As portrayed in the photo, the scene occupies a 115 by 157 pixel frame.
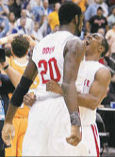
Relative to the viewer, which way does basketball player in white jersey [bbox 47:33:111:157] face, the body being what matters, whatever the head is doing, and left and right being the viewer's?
facing the viewer and to the left of the viewer

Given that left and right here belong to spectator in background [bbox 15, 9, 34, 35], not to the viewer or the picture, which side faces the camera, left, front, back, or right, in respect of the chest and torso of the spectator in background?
front

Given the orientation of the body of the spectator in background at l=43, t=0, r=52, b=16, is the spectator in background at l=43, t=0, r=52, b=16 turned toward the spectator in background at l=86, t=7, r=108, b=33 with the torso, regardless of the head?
no

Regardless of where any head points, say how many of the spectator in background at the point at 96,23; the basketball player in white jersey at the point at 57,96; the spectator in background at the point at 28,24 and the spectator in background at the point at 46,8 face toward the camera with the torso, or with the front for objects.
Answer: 3

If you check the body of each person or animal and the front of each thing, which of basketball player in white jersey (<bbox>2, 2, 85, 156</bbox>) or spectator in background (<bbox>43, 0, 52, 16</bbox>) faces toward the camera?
the spectator in background

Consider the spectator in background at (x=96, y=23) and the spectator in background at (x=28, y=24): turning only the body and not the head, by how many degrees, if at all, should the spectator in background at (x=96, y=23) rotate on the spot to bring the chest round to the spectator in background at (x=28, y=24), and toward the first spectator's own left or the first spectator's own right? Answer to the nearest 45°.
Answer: approximately 45° to the first spectator's own right

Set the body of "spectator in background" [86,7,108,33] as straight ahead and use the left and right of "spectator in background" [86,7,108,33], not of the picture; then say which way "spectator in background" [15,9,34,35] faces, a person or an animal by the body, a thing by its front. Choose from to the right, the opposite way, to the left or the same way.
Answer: the same way

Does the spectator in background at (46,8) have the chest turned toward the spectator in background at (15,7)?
no

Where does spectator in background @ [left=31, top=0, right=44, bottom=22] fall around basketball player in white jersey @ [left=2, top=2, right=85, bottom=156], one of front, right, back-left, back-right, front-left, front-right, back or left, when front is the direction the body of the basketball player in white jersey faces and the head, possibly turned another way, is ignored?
front-left

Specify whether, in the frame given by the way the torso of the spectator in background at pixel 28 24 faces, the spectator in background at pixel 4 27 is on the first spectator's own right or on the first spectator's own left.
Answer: on the first spectator's own right

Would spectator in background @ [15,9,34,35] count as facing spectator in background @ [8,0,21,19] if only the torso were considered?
no

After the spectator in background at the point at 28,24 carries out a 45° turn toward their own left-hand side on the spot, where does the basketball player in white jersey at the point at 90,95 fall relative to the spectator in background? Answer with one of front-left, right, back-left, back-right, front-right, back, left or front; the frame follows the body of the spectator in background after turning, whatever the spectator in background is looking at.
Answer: front-right

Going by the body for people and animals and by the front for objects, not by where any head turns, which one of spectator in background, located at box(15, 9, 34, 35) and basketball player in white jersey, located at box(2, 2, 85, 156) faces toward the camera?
the spectator in background

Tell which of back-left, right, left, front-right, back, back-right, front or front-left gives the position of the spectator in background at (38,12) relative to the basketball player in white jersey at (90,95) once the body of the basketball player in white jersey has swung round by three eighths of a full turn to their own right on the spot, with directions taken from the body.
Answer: front

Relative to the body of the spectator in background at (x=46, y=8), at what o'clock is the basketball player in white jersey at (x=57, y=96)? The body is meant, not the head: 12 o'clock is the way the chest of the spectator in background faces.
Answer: The basketball player in white jersey is roughly at 12 o'clock from the spectator in background.

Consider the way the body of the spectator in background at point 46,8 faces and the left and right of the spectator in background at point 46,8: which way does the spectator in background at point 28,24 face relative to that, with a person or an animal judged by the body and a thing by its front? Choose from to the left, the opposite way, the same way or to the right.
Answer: the same way

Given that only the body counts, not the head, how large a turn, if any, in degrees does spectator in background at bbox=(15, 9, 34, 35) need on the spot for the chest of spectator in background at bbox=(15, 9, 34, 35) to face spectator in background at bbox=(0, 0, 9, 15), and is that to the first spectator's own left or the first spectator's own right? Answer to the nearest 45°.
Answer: approximately 135° to the first spectator's own right
